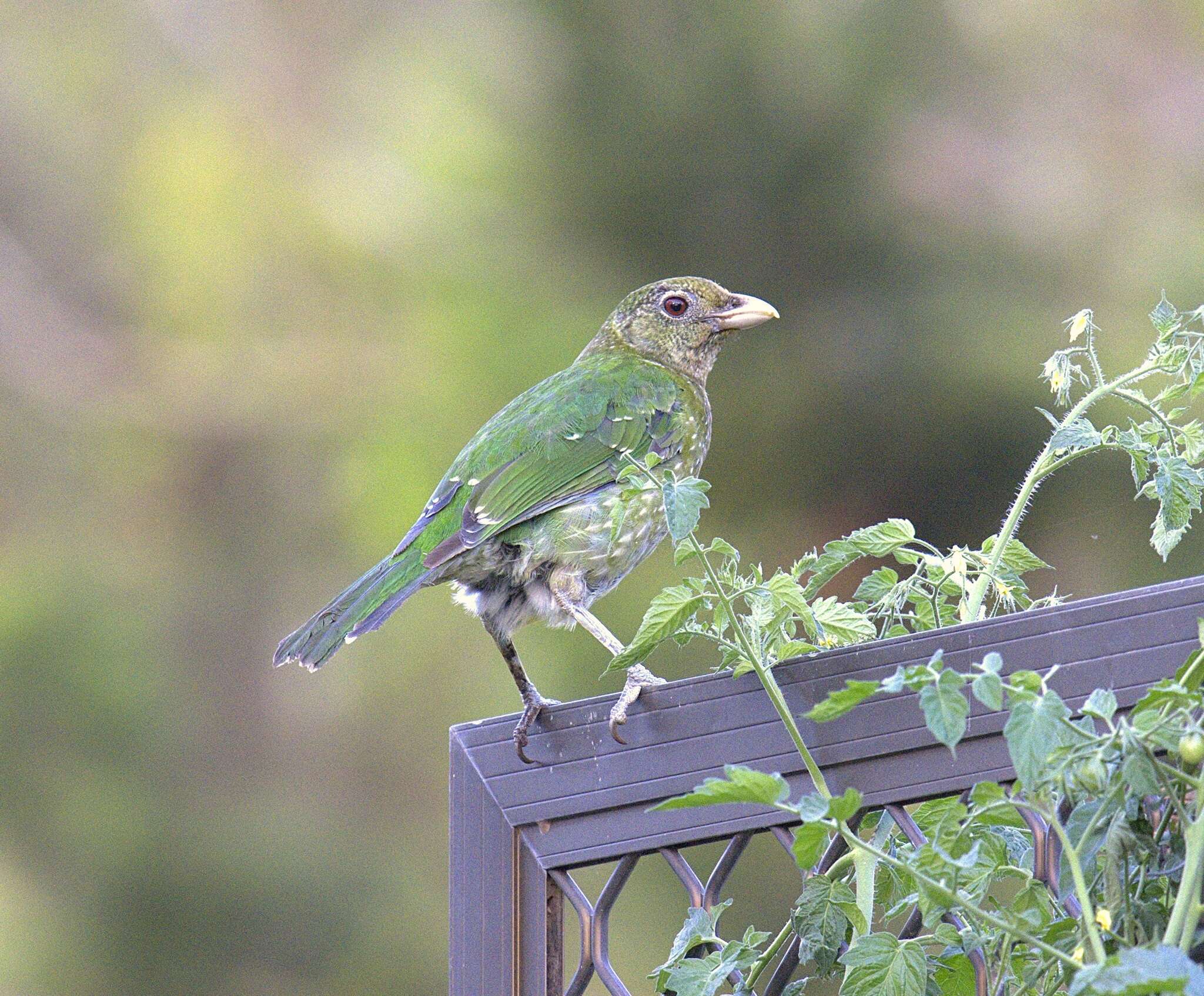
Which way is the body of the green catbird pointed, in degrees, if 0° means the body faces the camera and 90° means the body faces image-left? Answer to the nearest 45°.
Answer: approximately 270°

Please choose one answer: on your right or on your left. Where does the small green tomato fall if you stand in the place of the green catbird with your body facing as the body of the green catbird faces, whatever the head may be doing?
on your right
